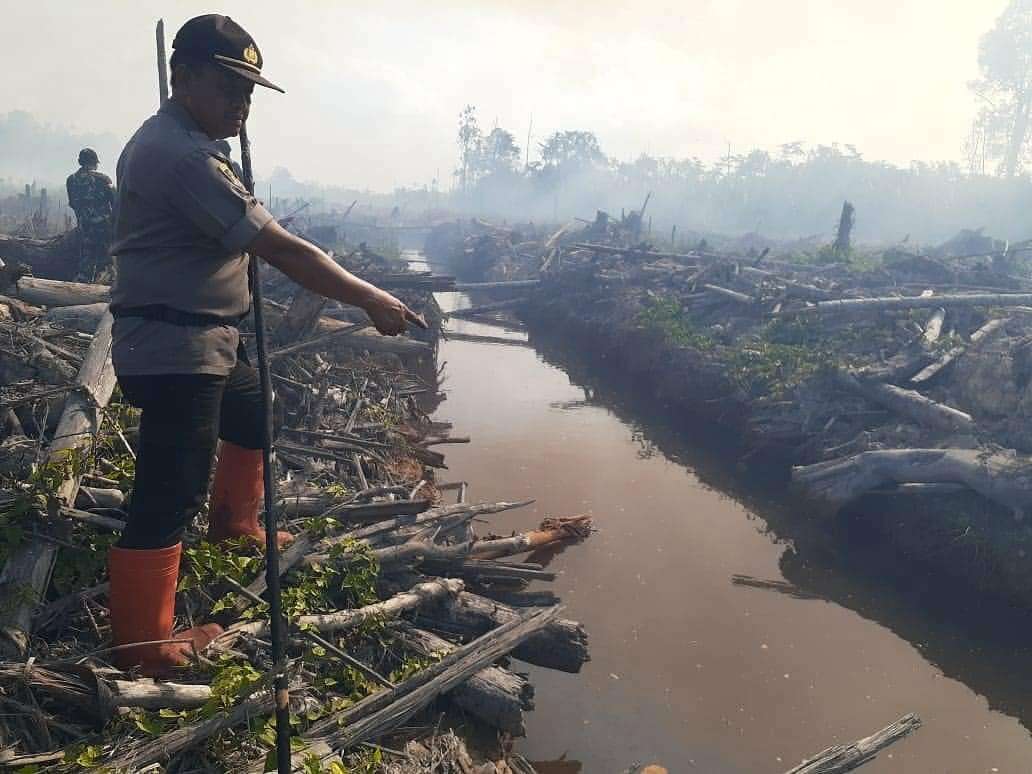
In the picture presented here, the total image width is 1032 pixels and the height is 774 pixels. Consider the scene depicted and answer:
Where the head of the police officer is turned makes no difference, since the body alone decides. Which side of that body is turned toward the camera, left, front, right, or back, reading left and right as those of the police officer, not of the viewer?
right

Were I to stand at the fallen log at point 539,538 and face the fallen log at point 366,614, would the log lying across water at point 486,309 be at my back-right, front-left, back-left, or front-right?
back-right
